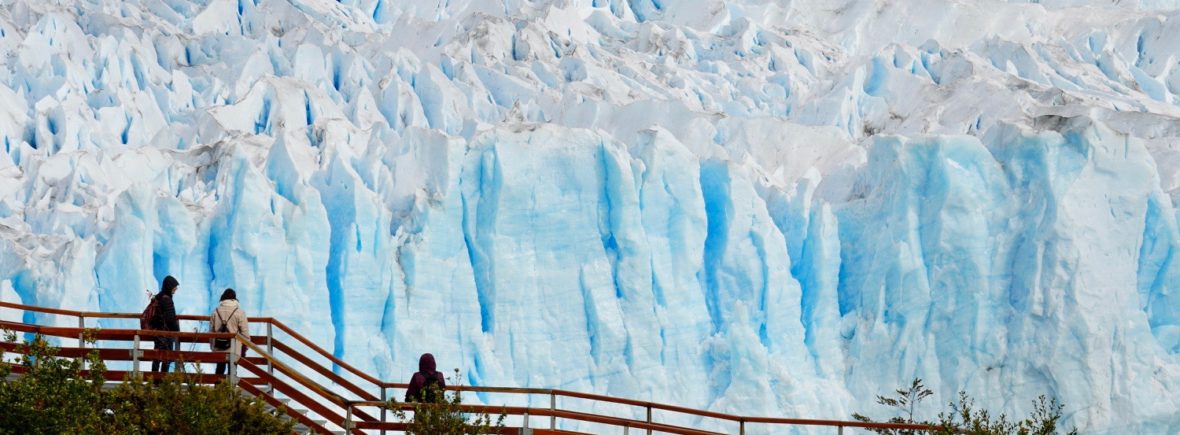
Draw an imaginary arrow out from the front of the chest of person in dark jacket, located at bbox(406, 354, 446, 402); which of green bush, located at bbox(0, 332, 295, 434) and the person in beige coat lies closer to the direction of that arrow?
the person in beige coat

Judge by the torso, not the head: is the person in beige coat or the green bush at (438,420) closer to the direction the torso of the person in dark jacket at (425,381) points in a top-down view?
the person in beige coat

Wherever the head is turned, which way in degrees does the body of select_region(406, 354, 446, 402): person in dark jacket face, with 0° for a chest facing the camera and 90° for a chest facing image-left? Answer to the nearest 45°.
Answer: approximately 180°

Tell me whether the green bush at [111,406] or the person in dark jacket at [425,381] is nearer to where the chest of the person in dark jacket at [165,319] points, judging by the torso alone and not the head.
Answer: the person in dark jacket

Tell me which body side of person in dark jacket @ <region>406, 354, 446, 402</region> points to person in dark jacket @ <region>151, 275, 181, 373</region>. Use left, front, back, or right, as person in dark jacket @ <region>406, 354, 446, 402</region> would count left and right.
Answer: left

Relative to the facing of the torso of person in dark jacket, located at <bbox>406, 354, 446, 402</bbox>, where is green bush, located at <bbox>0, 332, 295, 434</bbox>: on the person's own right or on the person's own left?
on the person's own left

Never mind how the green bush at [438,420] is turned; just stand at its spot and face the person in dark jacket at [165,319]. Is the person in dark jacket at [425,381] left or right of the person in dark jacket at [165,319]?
right

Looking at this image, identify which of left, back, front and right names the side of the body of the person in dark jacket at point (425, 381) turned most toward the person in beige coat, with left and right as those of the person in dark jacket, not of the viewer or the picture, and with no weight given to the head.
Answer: left

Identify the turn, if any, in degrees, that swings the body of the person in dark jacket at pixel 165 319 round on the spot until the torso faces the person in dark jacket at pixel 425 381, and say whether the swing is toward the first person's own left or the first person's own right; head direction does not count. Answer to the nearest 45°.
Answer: approximately 45° to the first person's own right
